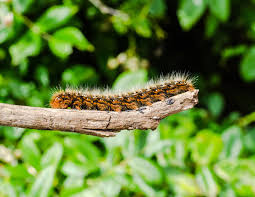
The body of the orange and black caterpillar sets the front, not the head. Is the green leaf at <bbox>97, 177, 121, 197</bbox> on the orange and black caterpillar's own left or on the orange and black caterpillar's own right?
on the orange and black caterpillar's own right

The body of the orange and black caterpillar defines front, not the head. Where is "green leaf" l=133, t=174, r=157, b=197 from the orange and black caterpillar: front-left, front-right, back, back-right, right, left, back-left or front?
right
